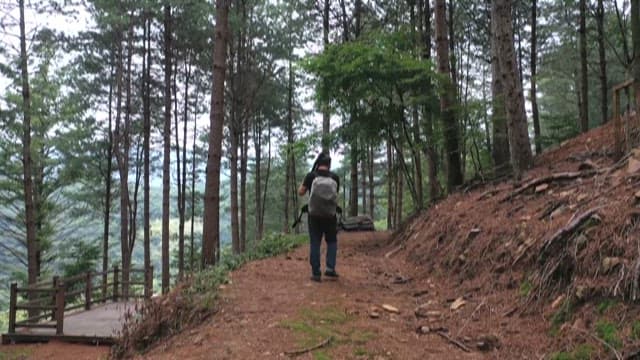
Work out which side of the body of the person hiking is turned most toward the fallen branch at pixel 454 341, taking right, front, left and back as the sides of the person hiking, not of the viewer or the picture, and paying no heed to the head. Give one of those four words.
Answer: back

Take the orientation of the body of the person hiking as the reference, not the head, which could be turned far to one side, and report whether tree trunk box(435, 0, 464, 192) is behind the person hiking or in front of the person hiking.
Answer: in front

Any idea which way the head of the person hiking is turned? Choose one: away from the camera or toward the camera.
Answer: away from the camera

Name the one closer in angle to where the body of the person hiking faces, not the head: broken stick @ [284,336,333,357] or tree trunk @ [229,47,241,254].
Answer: the tree trunk

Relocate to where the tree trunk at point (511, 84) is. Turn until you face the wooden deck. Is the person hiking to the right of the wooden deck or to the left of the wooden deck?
left

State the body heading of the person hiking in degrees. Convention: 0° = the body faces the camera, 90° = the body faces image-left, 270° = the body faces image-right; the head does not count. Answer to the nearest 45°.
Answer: approximately 180°

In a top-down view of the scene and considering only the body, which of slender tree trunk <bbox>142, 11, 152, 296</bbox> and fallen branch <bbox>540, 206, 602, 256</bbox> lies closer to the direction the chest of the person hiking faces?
the slender tree trunk

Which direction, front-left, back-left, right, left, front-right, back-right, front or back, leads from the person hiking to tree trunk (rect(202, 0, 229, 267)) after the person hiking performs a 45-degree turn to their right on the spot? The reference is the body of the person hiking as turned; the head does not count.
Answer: left

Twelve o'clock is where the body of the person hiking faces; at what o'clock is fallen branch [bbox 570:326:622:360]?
The fallen branch is roughly at 5 o'clock from the person hiking.

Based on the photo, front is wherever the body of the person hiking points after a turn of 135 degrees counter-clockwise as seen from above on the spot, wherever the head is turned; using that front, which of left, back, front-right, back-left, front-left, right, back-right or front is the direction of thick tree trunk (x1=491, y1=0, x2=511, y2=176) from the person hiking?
back
